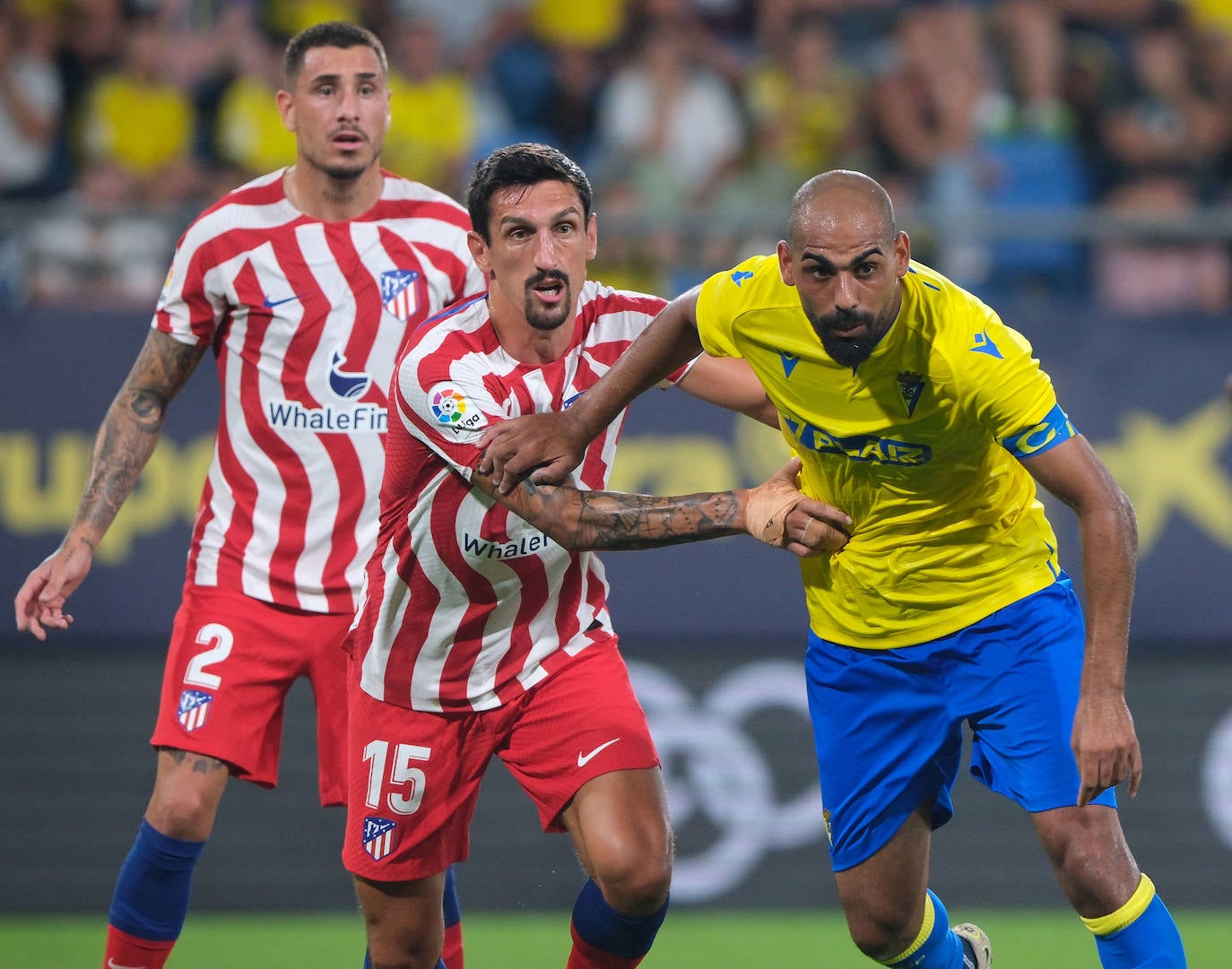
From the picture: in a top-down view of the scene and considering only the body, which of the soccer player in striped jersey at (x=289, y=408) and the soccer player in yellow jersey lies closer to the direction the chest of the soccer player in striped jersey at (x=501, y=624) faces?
the soccer player in yellow jersey

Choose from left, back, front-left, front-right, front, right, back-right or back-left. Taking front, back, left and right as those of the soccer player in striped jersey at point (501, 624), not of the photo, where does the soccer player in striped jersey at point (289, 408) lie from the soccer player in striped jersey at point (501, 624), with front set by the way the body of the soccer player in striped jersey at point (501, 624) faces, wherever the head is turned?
back

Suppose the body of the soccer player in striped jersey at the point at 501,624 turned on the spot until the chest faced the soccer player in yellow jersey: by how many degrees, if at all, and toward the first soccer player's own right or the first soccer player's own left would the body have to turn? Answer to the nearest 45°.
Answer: approximately 45° to the first soccer player's own left

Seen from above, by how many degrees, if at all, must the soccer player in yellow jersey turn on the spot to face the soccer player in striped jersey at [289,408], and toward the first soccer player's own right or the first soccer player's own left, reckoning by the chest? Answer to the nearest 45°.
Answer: approximately 90° to the first soccer player's own right

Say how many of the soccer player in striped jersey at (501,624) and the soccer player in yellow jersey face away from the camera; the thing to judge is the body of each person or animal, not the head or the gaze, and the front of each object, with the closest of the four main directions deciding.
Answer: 0

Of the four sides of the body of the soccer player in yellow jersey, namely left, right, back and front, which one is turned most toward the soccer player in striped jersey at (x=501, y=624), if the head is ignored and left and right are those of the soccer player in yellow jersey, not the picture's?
right

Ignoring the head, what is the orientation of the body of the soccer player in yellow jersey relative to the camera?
toward the camera
